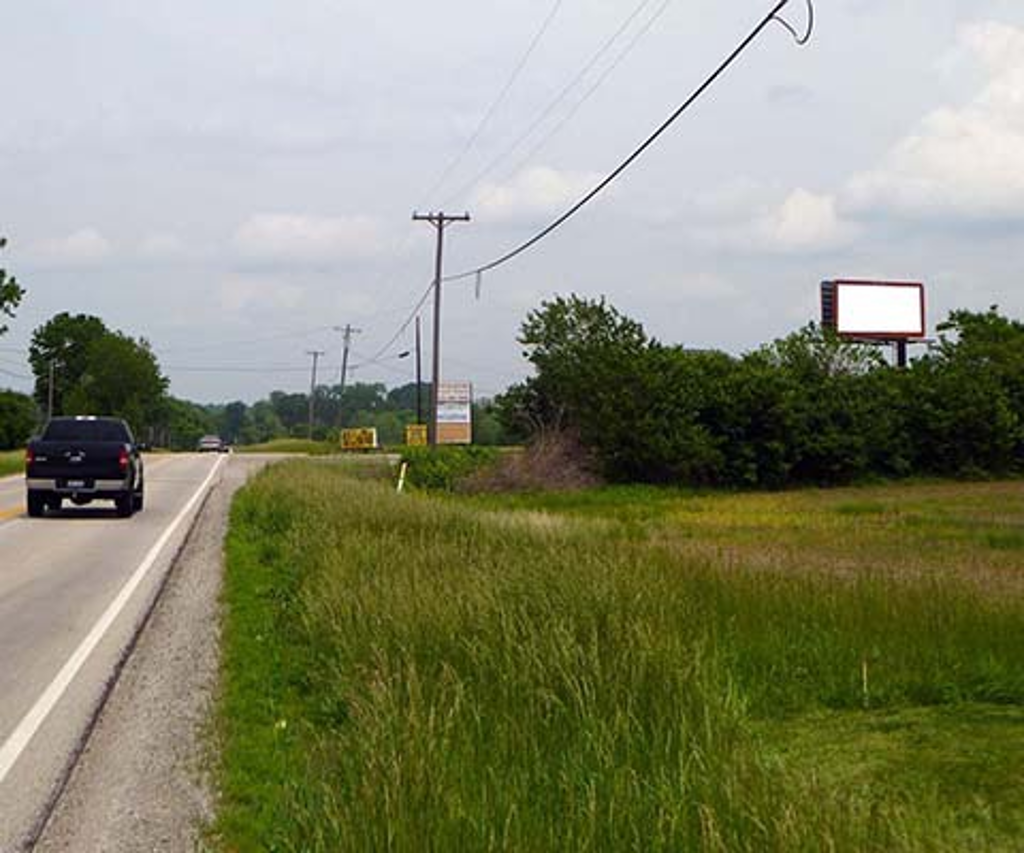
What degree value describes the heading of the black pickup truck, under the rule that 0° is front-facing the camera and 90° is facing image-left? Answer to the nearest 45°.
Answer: approximately 180°
